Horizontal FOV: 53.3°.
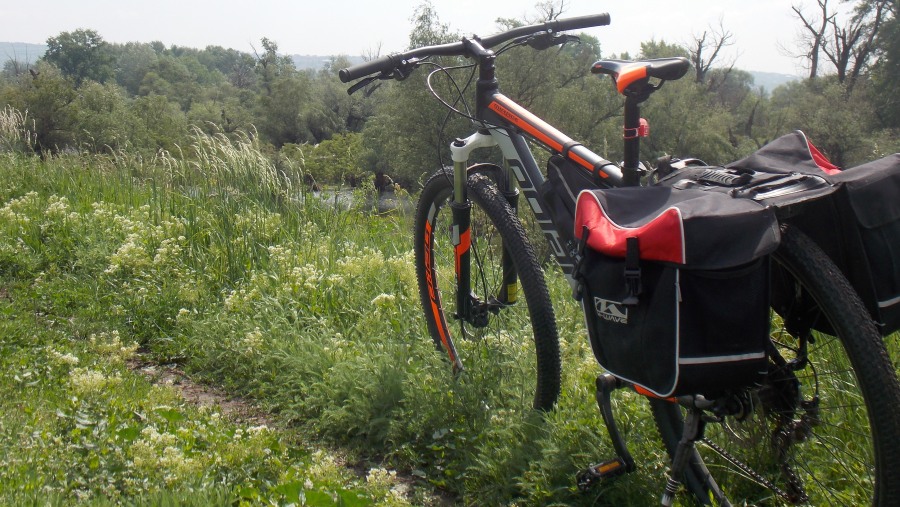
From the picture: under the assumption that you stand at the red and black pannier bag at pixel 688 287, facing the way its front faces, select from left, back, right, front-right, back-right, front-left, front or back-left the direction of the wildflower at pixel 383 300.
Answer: right

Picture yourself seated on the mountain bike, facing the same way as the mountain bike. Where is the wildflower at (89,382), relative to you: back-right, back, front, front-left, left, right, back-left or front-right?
front-left

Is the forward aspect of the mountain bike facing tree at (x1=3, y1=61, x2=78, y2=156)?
yes

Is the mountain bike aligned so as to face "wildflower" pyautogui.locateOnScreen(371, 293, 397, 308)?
yes

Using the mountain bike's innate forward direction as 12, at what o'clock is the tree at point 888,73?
The tree is roughly at 2 o'clock from the mountain bike.

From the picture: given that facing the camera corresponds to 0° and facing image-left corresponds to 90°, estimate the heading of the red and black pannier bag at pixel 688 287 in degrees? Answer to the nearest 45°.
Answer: approximately 45°

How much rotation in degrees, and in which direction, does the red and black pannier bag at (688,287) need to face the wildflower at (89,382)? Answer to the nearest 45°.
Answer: approximately 45° to its right

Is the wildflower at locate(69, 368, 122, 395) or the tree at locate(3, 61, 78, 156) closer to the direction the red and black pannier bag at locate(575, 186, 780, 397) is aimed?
the wildflower

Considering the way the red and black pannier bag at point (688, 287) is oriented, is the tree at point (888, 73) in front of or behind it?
behind

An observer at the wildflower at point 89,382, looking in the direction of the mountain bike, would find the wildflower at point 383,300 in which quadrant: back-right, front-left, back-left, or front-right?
front-left

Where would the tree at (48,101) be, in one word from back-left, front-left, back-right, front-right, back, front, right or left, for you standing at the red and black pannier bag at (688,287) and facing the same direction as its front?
right

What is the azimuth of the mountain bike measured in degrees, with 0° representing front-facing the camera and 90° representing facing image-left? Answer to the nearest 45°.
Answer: approximately 135°
